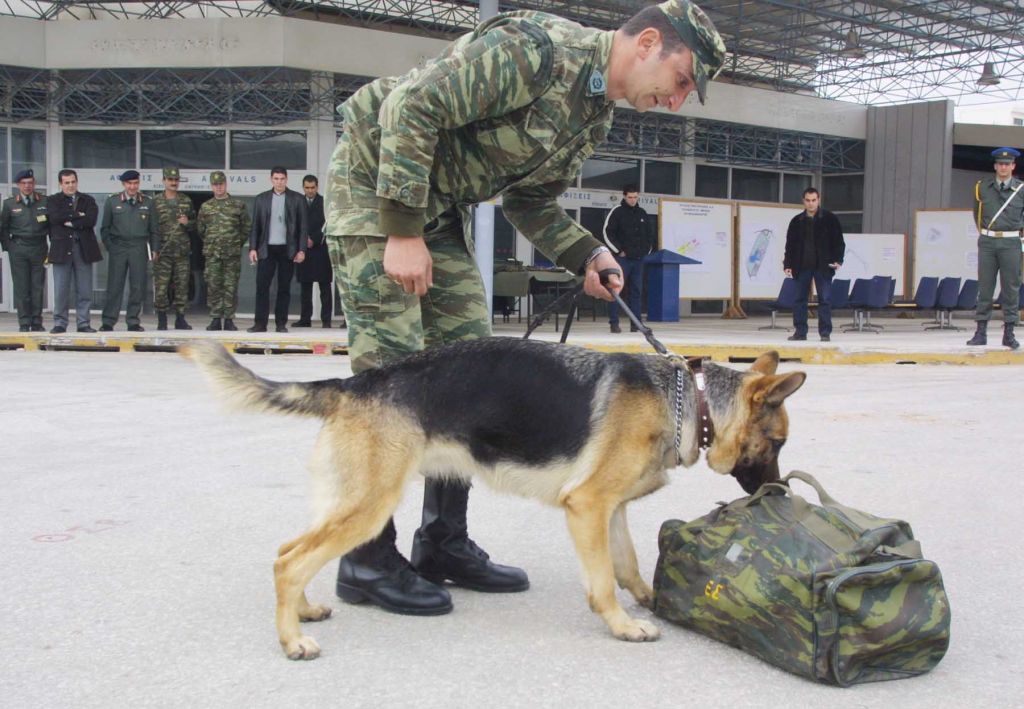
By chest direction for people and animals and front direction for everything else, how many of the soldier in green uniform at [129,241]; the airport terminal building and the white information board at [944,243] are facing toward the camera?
3

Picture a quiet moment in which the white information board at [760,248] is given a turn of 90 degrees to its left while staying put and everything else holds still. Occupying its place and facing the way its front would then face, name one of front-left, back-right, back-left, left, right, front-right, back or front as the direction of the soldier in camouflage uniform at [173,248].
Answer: back-right

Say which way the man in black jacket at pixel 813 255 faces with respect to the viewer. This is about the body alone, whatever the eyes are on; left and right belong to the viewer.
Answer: facing the viewer

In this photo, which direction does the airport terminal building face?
toward the camera

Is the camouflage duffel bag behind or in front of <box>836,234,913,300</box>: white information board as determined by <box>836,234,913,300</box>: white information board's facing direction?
in front

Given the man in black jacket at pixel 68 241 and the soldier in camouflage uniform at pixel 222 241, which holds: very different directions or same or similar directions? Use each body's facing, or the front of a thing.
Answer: same or similar directions

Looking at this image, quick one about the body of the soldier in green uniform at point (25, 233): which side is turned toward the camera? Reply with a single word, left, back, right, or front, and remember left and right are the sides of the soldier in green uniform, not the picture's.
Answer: front

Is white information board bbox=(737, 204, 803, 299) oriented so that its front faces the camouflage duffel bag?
yes

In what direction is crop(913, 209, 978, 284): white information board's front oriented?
toward the camera

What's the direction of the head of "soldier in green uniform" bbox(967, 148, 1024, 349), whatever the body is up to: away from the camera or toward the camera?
toward the camera

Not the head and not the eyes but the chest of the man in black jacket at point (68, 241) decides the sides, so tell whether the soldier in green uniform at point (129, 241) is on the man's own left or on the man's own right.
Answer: on the man's own left

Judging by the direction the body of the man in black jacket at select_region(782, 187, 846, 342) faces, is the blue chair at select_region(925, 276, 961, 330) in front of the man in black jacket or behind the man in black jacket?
behind

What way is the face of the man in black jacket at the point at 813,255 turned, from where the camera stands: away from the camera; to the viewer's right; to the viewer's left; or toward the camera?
toward the camera

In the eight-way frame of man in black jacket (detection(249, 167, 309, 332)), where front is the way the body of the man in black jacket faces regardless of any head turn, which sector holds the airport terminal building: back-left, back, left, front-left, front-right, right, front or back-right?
back

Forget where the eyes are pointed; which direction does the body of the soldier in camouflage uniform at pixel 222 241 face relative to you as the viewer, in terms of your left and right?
facing the viewer

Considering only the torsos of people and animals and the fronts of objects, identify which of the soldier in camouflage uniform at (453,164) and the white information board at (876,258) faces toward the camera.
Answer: the white information board
